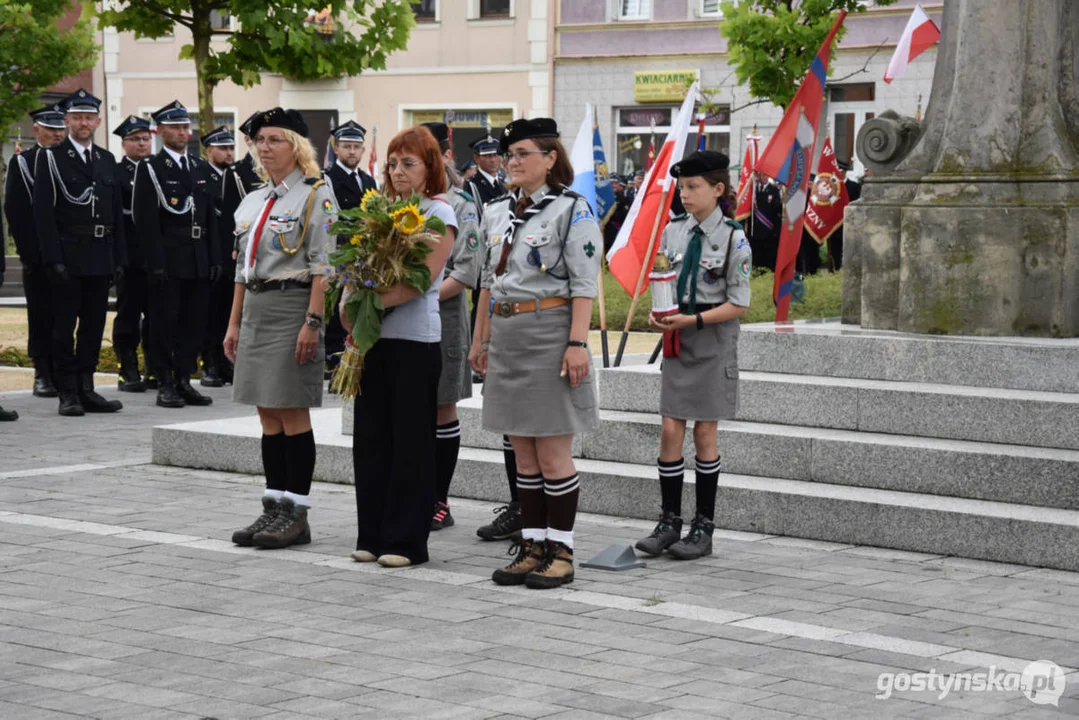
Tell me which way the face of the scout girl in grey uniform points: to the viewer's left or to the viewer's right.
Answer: to the viewer's left

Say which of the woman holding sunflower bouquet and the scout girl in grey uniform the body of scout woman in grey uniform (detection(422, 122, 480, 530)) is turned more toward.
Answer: the woman holding sunflower bouquet

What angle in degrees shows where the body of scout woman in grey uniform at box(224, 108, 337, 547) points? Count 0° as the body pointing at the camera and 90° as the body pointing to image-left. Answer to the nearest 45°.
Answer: approximately 45°

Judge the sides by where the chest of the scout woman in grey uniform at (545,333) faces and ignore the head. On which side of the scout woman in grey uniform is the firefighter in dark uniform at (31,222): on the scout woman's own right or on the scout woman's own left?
on the scout woman's own right

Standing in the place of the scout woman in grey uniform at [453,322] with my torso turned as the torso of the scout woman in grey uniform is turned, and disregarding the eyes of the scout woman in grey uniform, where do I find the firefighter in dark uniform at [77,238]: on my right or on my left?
on my right

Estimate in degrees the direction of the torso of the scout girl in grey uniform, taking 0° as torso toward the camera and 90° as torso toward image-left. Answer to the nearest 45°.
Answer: approximately 45°

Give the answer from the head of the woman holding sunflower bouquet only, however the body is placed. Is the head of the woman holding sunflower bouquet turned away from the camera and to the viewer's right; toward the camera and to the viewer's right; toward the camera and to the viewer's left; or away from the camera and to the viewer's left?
toward the camera and to the viewer's left

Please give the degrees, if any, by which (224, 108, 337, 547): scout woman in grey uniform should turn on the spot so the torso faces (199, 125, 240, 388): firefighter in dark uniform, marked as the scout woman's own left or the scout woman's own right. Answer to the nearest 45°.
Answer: approximately 135° to the scout woman's own right

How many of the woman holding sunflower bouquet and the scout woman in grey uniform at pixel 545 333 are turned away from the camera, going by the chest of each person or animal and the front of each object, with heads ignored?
0

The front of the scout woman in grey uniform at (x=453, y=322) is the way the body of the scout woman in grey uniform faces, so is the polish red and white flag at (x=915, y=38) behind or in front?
behind

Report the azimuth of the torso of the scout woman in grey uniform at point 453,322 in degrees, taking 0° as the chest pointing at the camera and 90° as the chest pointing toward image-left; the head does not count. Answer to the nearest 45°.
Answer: approximately 45°
